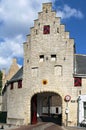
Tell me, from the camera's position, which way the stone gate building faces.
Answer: facing the viewer
